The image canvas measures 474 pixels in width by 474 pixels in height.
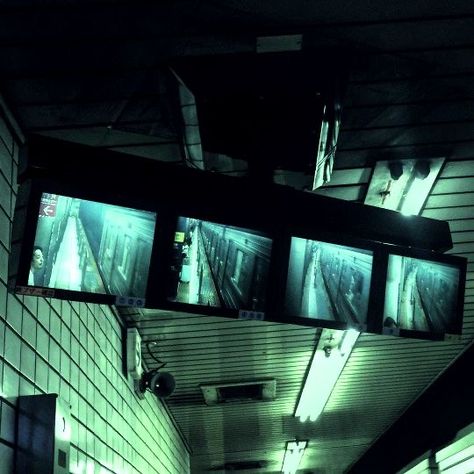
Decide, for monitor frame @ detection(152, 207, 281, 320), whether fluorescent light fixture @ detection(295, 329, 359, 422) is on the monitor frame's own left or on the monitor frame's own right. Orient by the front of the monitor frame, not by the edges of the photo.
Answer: on the monitor frame's own left

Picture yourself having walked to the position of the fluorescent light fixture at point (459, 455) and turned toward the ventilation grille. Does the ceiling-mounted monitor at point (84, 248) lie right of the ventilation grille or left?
left

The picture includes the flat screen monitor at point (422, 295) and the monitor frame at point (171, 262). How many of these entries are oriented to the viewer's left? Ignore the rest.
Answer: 0

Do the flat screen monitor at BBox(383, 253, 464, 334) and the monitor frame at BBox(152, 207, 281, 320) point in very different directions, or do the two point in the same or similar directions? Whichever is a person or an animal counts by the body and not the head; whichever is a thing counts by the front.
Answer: same or similar directions

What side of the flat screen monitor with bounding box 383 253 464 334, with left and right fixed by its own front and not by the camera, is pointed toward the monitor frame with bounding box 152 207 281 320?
right

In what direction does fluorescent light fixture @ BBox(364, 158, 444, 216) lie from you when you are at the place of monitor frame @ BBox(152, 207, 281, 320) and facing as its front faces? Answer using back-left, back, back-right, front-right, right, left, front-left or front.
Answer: left

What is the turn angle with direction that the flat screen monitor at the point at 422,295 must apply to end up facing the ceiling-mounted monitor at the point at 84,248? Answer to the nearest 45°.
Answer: approximately 90° to its right
